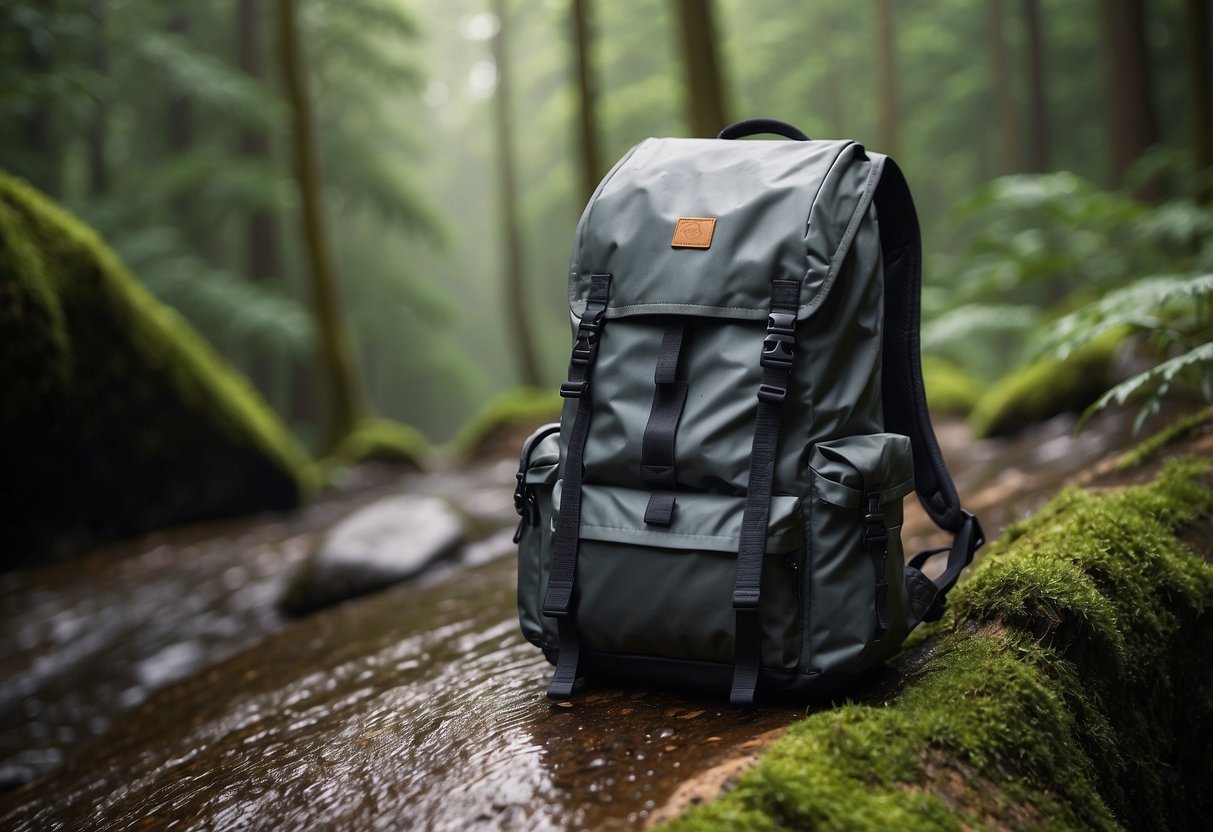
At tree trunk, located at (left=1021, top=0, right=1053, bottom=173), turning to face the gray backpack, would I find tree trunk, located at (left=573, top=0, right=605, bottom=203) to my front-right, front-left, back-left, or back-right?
front-right

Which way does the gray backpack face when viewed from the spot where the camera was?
facing the viewer and to the left of the viewer

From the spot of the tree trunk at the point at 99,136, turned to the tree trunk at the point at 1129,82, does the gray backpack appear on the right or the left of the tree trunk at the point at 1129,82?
right

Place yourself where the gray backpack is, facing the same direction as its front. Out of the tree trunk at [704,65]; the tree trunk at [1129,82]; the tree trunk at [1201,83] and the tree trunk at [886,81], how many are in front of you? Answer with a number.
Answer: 0

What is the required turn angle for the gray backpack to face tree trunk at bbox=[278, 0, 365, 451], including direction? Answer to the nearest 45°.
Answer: approximately 90° to its right

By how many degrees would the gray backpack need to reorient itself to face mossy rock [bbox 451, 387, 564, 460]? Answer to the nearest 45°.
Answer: approximately 135° to its right

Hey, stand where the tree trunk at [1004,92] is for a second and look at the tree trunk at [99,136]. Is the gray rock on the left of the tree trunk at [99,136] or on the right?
left

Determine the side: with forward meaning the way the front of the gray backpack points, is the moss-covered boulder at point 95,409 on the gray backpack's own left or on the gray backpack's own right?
on the gray backpack's own right

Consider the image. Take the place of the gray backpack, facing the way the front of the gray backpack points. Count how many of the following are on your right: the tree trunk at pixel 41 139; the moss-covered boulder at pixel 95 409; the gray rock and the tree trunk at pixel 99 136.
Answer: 4

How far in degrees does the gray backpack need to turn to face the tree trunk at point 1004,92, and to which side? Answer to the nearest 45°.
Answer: approximately 135° to its right

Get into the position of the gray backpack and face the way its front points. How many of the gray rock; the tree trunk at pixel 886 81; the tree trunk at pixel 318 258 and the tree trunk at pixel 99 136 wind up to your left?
0

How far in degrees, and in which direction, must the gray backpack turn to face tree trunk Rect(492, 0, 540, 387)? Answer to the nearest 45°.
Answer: approximately 135° to its right

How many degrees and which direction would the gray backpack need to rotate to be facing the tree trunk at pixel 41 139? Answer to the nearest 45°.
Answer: approximately 90° to its right

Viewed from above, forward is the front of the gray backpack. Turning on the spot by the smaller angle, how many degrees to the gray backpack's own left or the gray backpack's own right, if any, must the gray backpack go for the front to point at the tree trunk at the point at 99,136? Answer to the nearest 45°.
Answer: approximately 90° to the gray backpack's own right

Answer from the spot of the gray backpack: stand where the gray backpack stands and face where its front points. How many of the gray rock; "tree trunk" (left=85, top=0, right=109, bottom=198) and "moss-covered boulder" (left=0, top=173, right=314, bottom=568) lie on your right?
3

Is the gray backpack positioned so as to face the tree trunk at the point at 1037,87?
no

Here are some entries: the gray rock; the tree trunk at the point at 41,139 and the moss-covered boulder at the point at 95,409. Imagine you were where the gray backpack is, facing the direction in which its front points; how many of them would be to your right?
3

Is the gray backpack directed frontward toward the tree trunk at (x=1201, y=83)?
no

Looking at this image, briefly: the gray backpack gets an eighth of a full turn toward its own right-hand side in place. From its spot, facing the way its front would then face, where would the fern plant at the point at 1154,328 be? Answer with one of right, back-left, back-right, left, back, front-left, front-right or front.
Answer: back-right

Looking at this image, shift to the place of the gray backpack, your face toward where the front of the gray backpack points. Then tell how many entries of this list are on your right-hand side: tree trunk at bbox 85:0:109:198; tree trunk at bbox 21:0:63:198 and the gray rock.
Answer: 3
